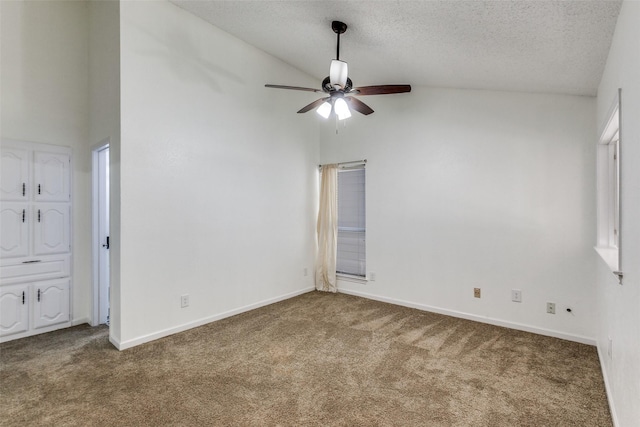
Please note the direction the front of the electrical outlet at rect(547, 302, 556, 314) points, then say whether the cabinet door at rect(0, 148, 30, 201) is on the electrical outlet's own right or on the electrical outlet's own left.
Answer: on the electrical outlet's own right

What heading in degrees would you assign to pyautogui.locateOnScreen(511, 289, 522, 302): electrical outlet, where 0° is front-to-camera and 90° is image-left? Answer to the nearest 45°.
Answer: approximately 0°

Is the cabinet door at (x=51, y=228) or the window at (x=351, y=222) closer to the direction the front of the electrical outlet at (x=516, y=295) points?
the cabinet door

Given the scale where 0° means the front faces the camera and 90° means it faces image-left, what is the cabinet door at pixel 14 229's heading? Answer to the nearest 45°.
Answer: approximately 0°

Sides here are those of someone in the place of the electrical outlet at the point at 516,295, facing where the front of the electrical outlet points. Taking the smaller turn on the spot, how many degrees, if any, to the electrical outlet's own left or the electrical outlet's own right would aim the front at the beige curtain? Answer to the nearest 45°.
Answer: approximately 90° to the electrical outlet's own right

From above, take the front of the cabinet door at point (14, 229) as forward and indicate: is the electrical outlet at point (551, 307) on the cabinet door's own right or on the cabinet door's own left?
on the cabinet door's own left

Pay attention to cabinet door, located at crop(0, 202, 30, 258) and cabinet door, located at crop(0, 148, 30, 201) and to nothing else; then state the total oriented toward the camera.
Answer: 2
